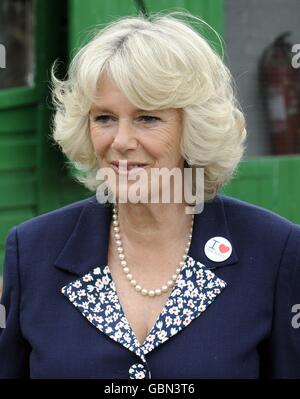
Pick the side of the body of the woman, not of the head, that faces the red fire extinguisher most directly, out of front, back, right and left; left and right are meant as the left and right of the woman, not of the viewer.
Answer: back

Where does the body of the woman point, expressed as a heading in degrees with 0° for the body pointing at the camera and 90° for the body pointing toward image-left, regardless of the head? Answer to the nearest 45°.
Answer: approximately 0°
